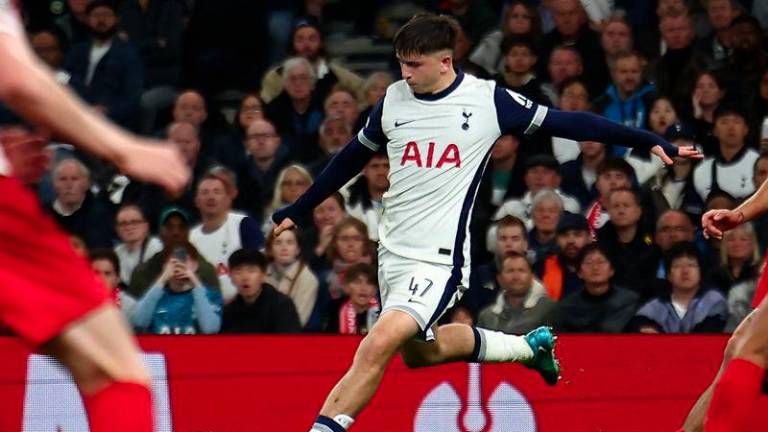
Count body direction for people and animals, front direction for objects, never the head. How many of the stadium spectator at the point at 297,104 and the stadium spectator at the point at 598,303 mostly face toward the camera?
2

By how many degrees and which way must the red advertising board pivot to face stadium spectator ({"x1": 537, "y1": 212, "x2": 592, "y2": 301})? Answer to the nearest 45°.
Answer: approximately 135° to its left

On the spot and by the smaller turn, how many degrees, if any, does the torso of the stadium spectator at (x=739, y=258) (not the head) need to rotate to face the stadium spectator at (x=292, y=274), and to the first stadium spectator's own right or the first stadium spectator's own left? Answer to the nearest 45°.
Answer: approximately 90° to the first stadium spectator's own right

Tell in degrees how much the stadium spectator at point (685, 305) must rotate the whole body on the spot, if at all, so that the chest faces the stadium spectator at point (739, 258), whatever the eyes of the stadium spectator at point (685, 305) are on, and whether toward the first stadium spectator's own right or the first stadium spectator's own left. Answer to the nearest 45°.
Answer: approximately 135° to the first stadium spectator's own left
